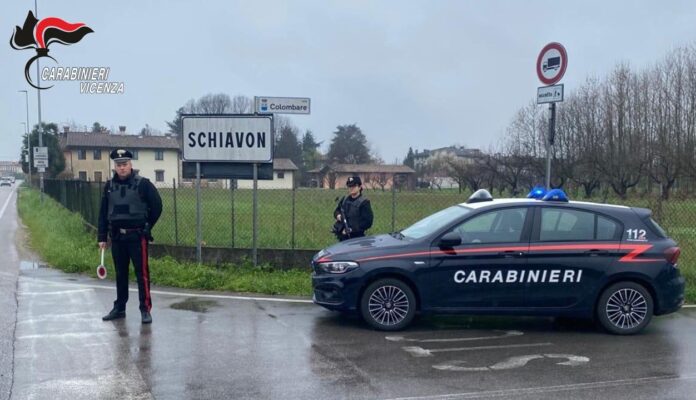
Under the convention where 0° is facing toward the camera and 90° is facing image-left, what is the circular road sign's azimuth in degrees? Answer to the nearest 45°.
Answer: approximately 45°

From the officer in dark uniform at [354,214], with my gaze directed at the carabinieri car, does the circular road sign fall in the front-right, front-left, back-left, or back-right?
front-left

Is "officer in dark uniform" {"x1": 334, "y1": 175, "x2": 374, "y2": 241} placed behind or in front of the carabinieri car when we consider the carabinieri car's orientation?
in front

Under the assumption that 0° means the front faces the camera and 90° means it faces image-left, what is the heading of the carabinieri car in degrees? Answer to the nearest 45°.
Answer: approximately 90°

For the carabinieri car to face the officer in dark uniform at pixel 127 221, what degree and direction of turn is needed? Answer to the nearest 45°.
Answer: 0° — it already faces them

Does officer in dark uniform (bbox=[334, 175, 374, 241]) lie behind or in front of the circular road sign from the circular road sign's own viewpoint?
in front

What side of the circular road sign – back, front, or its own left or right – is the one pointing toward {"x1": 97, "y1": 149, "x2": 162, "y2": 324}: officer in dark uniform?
front
